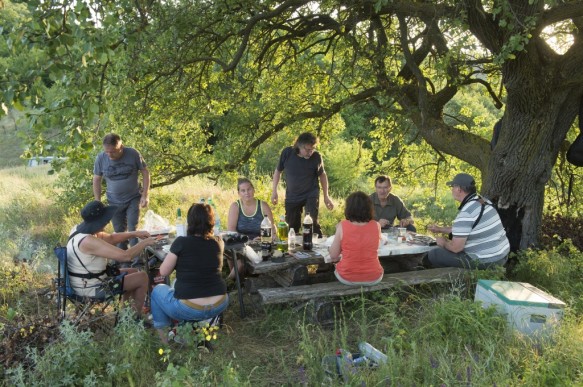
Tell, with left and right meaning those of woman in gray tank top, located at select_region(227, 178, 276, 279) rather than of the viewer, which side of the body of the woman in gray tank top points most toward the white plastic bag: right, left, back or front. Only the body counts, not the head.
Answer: right

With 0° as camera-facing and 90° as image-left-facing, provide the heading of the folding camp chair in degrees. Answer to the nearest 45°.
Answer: approximately 270°

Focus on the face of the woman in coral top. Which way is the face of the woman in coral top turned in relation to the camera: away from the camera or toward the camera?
away from the camera

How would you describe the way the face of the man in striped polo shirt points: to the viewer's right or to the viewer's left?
to the viewer's left

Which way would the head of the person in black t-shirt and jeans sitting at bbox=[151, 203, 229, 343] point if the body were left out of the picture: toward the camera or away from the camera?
away from the camera

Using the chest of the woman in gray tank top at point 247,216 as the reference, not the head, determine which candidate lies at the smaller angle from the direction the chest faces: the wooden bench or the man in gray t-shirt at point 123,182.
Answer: the wooden bench

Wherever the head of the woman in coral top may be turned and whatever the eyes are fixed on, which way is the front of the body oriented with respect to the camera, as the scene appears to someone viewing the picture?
away from the camera

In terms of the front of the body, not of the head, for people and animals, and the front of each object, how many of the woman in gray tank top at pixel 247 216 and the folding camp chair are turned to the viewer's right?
1

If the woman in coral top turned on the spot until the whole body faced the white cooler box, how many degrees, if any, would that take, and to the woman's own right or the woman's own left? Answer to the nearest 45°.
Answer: approximately 135° to the woman's own right

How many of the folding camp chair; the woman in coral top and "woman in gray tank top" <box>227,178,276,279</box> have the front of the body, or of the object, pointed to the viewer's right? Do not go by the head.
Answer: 1

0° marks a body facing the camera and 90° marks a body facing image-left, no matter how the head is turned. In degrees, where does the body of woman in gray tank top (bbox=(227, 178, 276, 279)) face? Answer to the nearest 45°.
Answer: approximately 0°

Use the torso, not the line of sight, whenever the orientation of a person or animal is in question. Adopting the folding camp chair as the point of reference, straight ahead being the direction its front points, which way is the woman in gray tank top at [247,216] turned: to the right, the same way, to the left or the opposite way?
to the right

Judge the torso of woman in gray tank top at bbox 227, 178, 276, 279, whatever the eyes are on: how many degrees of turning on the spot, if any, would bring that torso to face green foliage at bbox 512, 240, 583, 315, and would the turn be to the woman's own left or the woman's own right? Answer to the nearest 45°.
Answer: approximately 90° to the woman's own left

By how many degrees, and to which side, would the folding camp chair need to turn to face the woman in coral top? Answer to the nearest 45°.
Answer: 0° — it already faces them
